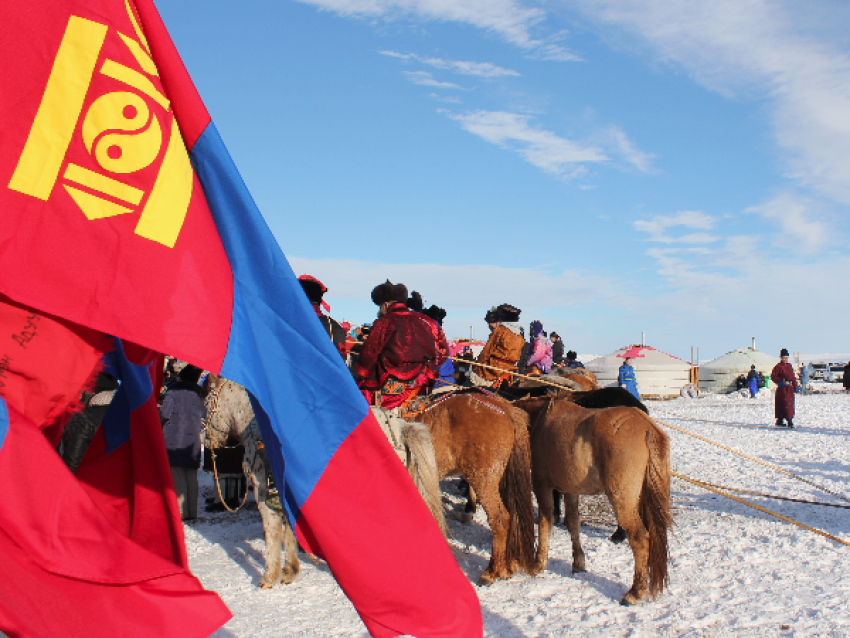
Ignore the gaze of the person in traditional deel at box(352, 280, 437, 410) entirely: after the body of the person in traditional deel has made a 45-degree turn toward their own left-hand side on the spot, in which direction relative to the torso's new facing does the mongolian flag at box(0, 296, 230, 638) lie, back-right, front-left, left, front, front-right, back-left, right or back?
left

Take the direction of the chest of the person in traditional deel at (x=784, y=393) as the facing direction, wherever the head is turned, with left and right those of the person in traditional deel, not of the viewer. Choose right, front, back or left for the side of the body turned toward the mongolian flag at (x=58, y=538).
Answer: front

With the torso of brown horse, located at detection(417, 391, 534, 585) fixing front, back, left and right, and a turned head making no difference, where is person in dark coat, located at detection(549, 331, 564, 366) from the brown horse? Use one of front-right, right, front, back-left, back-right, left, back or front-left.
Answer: front-right

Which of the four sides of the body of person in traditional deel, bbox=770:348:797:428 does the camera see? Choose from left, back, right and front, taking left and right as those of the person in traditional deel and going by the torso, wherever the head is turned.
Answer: front

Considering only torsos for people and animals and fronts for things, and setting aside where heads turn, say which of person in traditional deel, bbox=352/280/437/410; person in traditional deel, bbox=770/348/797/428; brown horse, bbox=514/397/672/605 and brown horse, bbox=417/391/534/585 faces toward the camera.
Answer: person in traditional deel, bbox=770/348/797/428

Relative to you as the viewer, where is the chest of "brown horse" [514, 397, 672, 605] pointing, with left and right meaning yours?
facing away from the viewer and to the left of the viewer

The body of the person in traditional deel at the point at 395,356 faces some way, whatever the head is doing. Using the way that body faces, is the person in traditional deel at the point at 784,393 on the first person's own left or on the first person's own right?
on the first person's own right

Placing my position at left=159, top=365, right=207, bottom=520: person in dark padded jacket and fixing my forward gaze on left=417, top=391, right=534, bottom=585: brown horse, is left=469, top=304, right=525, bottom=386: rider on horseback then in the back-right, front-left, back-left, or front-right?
front-left

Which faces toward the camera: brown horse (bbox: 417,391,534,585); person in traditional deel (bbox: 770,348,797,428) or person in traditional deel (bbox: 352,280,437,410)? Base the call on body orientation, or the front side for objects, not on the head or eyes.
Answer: person in traditional deel (bbox: 770,348,797,428)
